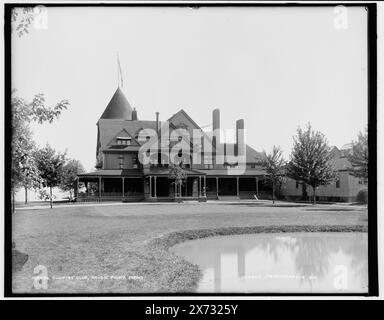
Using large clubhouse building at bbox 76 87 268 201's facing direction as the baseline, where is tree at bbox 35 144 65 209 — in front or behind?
in front

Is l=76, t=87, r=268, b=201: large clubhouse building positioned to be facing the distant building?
no

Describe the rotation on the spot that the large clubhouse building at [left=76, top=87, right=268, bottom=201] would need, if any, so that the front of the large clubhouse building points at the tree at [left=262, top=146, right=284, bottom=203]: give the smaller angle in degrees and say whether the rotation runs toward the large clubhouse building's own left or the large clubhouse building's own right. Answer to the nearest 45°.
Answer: approximately 45° to the large clubhouse building's own left

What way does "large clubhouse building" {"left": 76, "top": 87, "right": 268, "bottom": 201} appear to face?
toward the camera

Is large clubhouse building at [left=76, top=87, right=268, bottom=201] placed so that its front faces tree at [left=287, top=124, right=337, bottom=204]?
no

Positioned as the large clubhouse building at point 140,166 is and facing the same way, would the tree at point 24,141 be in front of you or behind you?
in front
